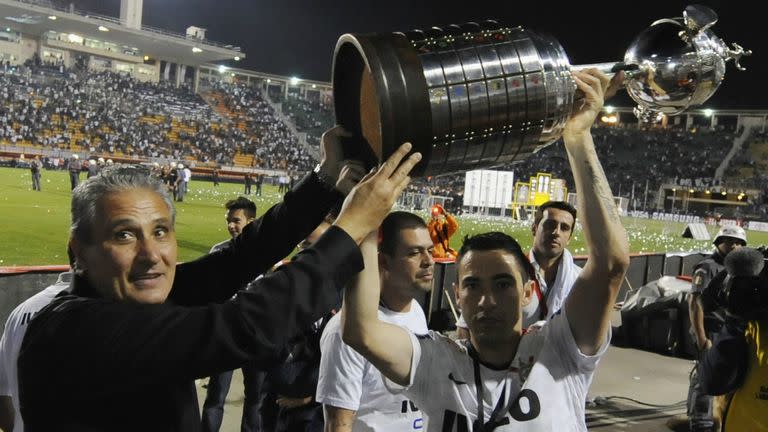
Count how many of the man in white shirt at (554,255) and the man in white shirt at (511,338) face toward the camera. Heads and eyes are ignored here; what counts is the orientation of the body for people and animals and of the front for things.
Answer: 2

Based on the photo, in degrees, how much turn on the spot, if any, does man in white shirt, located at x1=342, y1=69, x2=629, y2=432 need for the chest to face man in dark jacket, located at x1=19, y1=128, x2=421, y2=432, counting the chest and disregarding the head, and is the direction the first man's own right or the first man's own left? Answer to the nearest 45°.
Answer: approximately 45° to the first man's own right

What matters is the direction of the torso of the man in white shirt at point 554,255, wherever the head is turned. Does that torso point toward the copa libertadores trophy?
yes

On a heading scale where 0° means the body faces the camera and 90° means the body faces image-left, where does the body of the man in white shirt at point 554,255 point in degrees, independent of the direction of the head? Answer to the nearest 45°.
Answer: approximately 0°

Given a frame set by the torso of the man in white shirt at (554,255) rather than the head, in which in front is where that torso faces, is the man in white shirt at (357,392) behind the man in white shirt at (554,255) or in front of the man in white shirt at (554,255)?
in front

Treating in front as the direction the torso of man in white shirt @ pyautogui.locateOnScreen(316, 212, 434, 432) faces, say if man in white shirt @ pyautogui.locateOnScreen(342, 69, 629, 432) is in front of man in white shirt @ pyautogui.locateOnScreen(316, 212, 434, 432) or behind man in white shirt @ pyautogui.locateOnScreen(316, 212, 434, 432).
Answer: in front

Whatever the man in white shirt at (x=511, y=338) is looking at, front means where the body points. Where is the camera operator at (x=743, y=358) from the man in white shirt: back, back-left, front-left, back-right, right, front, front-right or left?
back-left

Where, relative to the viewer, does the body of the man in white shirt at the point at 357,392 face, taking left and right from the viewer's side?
facing the viewer and to the right of the viewer

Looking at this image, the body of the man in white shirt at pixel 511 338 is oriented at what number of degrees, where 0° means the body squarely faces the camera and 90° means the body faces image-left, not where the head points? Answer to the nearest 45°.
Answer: approximately 0°

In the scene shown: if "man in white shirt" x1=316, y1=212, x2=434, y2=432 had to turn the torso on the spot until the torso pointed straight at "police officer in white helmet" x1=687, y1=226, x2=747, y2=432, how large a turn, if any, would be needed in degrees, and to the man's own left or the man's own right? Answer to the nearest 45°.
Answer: approximately 90° to the man's own left
